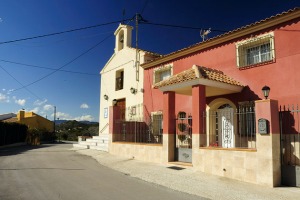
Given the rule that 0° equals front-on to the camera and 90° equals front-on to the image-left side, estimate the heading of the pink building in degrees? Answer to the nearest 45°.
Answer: approximately 45°
